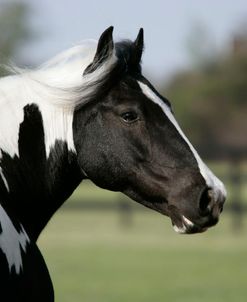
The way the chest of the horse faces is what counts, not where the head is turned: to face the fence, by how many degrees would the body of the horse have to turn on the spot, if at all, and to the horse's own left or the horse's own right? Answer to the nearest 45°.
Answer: approximately 90° to the horse's own left

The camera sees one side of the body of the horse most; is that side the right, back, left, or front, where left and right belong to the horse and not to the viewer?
right
